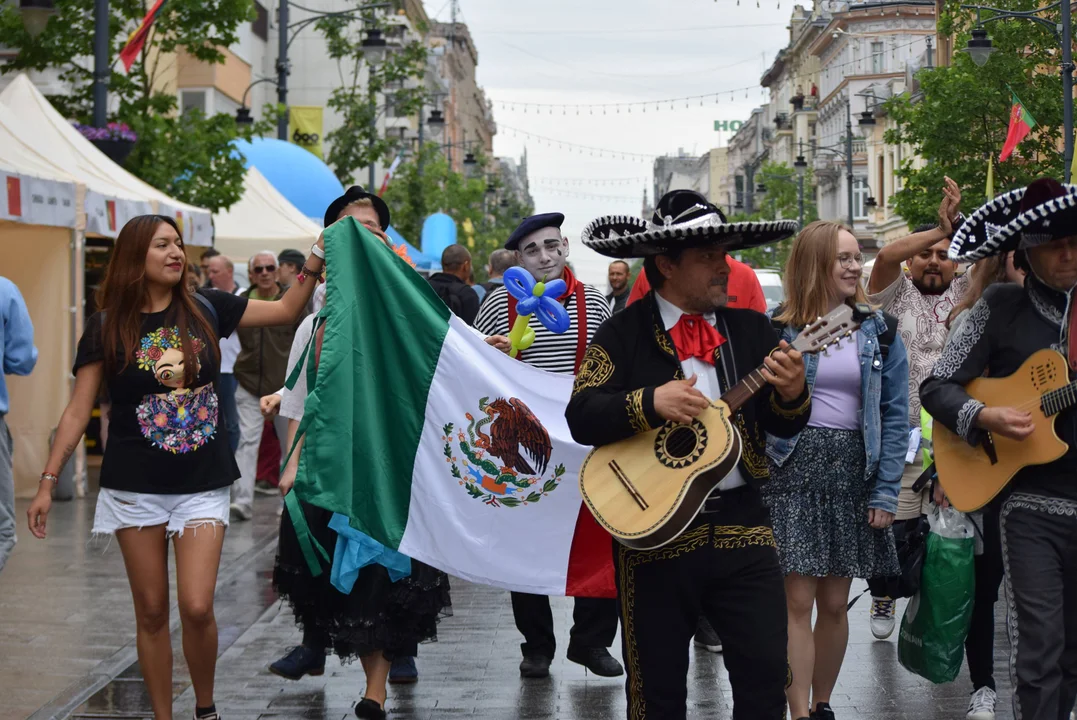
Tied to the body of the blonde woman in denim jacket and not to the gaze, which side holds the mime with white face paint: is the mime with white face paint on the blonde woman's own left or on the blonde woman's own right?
on the blonde woman's own right

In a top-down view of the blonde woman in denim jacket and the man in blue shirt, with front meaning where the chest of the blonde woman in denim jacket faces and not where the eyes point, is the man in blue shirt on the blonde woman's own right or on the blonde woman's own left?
on the blonde woman's own right

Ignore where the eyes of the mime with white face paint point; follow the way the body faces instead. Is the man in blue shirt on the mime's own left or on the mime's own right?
on the mime's own right

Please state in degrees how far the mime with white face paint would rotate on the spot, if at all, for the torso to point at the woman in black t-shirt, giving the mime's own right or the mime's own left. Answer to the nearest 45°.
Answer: approximately 45° to the mime's own right

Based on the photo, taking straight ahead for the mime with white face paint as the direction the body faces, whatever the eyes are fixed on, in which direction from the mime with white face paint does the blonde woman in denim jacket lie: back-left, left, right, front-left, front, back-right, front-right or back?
front-left

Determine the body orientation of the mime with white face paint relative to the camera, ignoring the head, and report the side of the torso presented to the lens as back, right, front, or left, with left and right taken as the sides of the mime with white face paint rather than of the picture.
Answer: front

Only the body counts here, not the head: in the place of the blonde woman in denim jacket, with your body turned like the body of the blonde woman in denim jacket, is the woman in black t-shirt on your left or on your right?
on your right

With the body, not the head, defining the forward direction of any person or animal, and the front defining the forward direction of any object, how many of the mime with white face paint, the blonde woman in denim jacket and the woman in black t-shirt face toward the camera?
3

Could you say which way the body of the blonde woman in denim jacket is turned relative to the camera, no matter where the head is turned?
toward the camera

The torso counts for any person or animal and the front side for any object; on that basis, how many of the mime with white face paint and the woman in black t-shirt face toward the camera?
2

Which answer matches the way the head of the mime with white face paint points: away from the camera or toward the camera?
toward the camera

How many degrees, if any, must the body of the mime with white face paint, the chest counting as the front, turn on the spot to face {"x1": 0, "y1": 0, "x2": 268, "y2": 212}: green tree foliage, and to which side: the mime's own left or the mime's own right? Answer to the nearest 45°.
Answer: approximately 135° to the mime's own right

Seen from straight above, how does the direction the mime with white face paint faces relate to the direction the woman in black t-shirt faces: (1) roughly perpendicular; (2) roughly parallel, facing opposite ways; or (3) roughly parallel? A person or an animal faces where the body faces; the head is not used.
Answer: roughly parallel

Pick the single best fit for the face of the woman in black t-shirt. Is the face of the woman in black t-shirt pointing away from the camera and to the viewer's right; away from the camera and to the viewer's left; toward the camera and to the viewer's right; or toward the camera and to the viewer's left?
toward the camera and to the viewer's right
